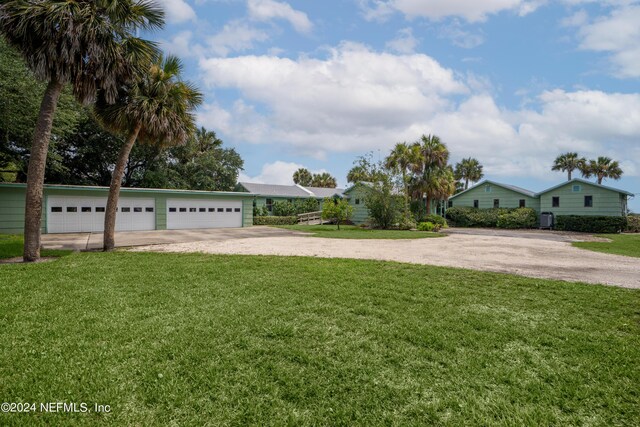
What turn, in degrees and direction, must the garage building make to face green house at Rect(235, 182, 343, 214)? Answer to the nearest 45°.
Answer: approximately 90° to its left

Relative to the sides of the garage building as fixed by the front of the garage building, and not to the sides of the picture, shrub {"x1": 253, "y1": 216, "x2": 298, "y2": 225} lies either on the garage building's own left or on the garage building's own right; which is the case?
on the garage building's own left

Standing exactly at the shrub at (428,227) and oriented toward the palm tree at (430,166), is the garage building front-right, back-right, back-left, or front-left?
back-left

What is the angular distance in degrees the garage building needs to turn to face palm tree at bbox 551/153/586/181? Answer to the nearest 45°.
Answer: approximately 45° to its left

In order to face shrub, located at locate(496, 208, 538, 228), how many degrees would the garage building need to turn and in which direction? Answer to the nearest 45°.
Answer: approximately 45° to its left

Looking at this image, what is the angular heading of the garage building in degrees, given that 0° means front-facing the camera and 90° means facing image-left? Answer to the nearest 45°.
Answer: approximately 315°

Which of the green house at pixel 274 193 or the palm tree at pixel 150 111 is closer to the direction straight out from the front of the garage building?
the palm tree

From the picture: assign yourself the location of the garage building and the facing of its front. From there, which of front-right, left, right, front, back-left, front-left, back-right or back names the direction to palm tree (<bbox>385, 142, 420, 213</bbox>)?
front-left

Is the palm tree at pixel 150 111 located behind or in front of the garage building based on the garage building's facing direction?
in front

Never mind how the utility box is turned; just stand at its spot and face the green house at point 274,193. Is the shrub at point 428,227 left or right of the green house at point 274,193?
left
